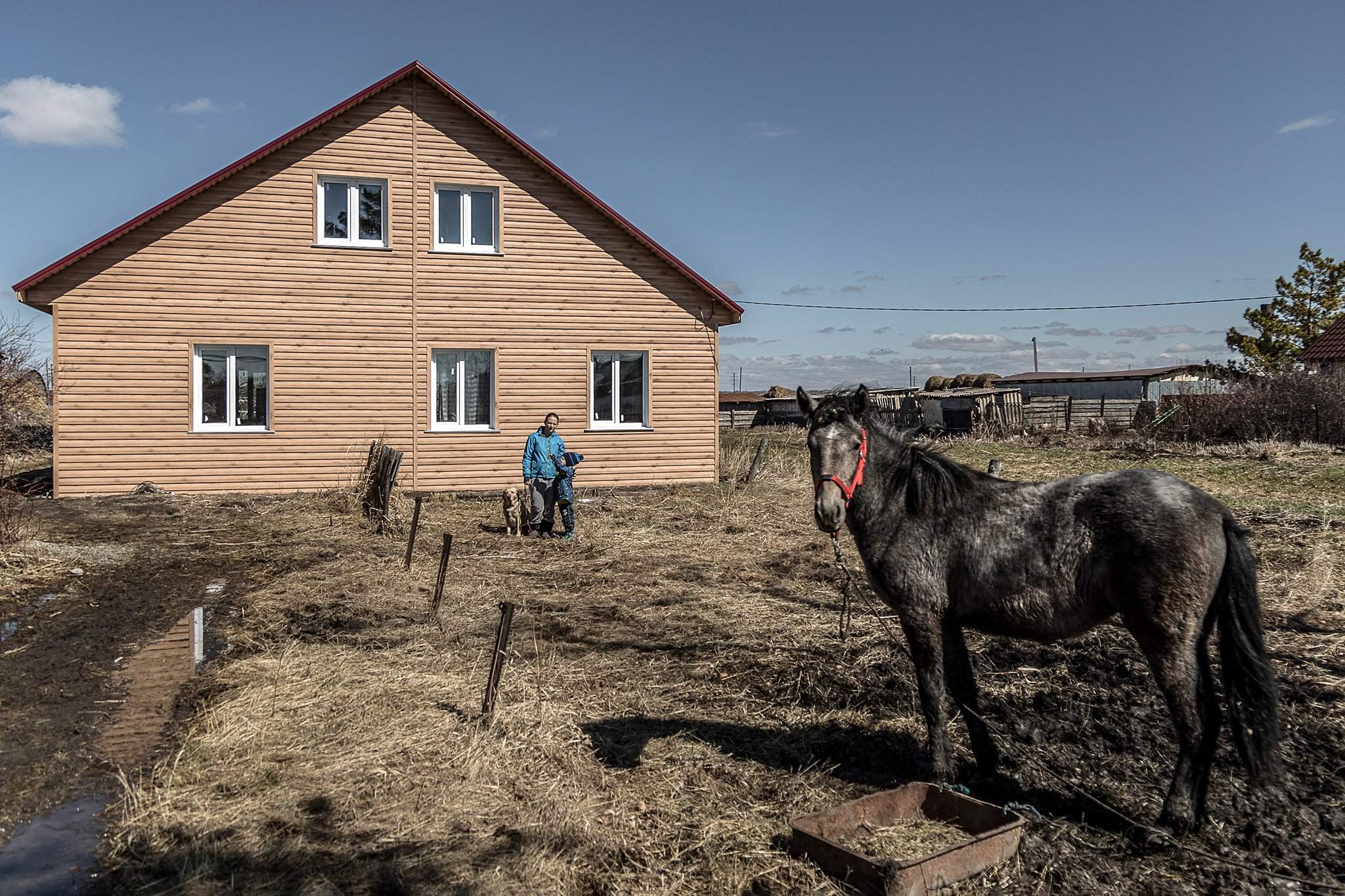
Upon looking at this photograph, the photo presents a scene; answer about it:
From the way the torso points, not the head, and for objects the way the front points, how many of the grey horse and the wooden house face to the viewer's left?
1

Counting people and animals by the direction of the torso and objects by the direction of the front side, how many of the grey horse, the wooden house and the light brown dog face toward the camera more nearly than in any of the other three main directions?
2

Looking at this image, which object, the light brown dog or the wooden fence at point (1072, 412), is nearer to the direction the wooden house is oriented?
the light brown dog

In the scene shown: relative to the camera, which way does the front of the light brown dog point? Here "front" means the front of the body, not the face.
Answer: toward the camera

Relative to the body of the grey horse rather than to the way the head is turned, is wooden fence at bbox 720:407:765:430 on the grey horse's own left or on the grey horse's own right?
on the grey horse's own right

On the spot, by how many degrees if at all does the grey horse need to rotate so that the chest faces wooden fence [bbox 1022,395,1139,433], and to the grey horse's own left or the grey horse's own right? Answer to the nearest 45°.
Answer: approximately 90° to the grey horse's own right

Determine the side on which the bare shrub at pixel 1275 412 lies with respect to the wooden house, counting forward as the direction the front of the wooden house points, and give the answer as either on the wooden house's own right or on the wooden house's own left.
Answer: on the wooden house's own left

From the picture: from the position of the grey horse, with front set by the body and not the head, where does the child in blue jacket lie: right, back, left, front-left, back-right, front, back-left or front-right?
front-right

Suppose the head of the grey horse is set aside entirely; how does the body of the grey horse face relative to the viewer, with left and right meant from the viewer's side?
facing to the left of the viewer

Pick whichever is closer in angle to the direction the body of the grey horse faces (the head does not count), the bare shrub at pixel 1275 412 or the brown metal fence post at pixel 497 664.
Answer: the brown metal fence post

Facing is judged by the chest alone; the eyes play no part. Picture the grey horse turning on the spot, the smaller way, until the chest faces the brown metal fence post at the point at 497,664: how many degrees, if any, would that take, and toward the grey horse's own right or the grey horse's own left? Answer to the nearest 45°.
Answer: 0° — it already faces it

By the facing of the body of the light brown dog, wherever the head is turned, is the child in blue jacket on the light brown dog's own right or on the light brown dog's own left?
on the light brown dog's own left

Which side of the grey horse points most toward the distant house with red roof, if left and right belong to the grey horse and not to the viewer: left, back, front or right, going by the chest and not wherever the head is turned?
right

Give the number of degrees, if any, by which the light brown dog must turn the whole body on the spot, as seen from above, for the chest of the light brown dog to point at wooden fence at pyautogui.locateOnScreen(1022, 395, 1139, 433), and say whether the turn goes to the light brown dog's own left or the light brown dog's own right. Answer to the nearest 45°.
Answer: approximately 135° to the light brown dog's own left
